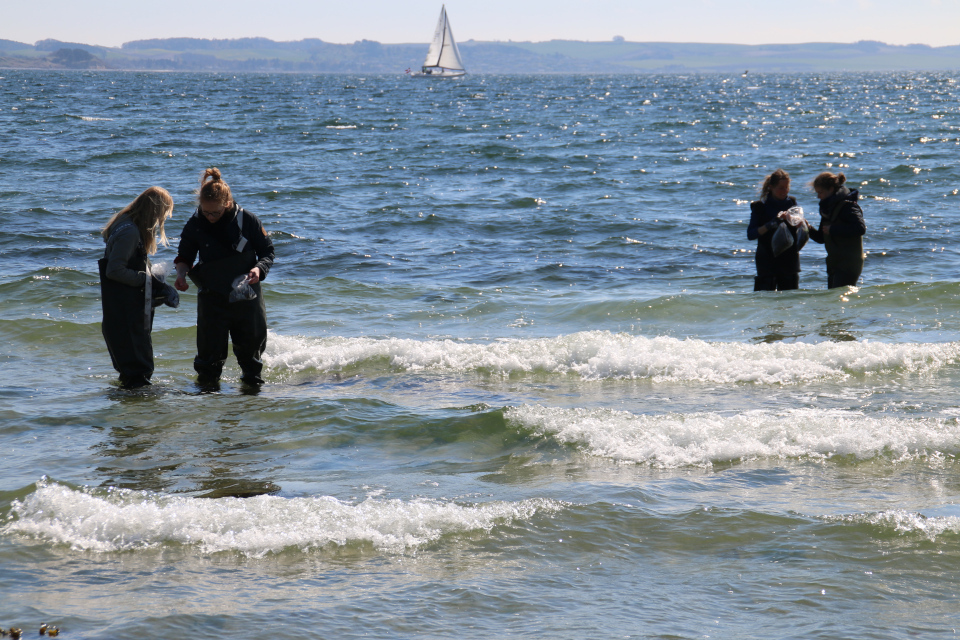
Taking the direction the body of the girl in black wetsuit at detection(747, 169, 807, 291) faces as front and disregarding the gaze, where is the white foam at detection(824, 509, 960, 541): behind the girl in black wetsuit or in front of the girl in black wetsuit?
in front

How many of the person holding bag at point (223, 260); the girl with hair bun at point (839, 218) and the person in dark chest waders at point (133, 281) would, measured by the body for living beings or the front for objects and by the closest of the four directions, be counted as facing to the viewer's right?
1

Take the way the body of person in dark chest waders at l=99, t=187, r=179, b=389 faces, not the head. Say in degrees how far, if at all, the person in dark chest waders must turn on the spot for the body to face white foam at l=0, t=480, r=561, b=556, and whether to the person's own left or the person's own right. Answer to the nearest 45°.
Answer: approximately 90° to the person's own right

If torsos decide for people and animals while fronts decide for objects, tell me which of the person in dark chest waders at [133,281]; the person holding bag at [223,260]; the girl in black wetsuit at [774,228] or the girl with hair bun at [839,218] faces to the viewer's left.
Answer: the girl with hair bun

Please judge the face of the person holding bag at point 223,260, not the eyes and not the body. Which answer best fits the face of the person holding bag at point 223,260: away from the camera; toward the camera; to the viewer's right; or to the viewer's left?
toward the camera

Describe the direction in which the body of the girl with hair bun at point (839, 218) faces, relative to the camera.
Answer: to the viewer's left

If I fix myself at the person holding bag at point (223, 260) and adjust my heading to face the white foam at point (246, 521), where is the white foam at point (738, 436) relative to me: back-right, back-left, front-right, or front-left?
front-left

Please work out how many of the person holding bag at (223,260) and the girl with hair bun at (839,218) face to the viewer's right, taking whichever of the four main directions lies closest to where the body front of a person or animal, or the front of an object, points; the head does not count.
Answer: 0

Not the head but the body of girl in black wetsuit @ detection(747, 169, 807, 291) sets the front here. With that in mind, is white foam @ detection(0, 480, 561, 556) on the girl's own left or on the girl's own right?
on the girl's own right

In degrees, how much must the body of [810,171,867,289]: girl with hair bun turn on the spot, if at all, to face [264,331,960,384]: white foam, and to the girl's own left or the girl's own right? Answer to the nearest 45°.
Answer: approximately 45° to the girl's own left

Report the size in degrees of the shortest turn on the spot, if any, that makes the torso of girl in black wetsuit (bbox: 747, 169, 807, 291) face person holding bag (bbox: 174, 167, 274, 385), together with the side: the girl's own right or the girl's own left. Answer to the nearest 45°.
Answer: approximately 90° to the girl's own right

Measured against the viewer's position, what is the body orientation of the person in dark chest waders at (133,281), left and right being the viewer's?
facing to the right of the viewer

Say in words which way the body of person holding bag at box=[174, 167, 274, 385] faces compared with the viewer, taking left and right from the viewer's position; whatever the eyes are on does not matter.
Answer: facing the viewer

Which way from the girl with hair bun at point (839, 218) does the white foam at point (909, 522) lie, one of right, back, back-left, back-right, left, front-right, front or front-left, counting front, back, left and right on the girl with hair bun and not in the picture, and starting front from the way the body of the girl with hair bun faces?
left

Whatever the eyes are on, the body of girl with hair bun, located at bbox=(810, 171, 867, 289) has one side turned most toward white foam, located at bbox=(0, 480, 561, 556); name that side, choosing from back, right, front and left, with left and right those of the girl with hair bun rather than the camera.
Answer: left

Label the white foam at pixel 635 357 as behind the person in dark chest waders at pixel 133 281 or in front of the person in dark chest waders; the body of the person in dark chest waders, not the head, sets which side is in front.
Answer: in front

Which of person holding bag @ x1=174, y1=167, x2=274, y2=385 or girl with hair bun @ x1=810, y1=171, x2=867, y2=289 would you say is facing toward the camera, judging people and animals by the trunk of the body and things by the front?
the person holding bag
